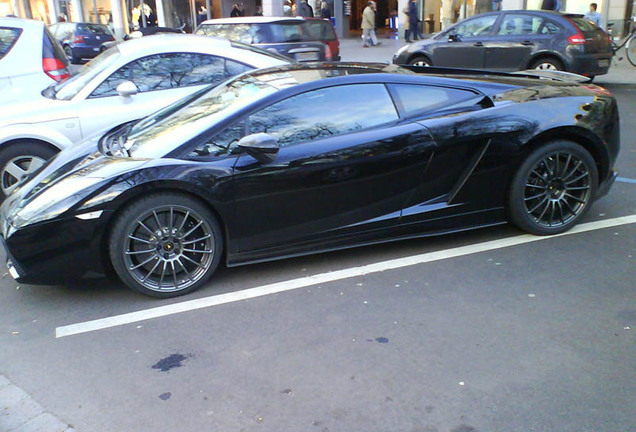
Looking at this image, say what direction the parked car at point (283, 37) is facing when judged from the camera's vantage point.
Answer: facing away from the viewer and to the left of the viewer

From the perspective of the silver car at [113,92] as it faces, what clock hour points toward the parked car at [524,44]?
The parked car is roughly at 5 o'clock from the silver car.

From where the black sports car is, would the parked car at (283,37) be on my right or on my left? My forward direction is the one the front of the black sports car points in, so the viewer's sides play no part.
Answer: on my right

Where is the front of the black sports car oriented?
to the viewer's left

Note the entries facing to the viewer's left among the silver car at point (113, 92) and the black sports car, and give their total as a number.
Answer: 2

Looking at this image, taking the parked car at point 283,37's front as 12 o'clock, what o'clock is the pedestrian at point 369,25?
The pedestrian is roughly at 2 o'clock from the parked car.

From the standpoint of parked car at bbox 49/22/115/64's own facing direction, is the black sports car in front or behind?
behind

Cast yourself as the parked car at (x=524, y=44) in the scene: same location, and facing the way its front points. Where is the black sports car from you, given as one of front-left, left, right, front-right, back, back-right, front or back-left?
back-left

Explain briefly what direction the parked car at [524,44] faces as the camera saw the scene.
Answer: facing away from the viewer and to the left of the viewer

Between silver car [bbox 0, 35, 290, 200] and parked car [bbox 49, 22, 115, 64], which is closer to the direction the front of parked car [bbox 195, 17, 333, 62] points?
the parked car

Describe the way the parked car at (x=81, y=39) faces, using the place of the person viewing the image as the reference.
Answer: facing away from the viewer and to the left of the viewer

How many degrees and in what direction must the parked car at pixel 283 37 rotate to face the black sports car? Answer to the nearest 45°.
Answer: approximately 135° to its left

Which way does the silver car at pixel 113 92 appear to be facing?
to the viewer's left

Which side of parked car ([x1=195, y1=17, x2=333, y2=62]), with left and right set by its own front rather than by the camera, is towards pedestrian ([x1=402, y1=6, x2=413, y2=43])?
right
